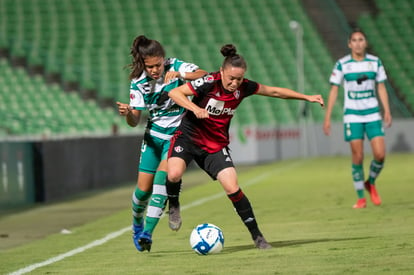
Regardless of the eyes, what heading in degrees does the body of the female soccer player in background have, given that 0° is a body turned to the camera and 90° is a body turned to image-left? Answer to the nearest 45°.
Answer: approximately 0°

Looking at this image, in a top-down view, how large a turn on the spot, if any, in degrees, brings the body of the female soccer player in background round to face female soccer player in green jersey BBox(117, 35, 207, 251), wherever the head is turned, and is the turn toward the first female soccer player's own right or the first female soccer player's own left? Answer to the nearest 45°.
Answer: approximately 45° to the first female soccer player's own right

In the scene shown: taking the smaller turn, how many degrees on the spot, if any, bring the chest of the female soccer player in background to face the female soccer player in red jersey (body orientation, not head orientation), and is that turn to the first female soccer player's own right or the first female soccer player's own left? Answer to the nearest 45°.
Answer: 0° — they already face them

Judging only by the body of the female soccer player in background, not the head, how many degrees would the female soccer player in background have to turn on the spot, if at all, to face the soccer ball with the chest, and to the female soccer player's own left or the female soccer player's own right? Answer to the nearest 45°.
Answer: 0° — they already face it
